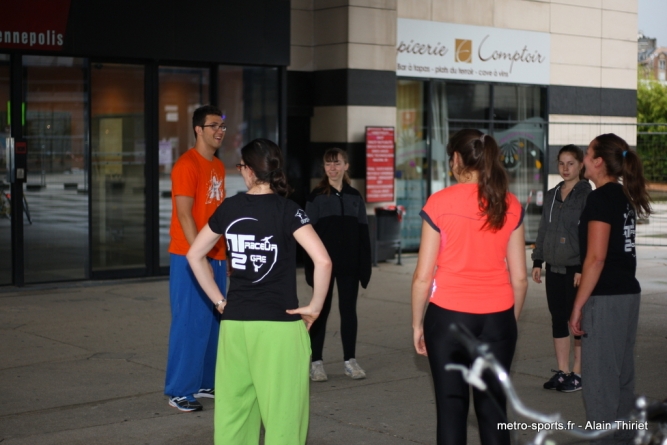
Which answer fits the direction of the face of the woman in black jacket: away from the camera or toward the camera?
toward the camera

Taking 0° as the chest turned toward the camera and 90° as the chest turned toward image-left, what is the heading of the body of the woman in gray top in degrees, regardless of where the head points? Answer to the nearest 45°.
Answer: approximately 45°

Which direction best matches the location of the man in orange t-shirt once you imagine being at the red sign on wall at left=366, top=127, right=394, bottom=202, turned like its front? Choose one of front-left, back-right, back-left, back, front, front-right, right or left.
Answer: front

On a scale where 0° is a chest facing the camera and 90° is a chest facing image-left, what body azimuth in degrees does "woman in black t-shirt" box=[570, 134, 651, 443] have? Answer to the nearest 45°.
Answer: approximately 135°

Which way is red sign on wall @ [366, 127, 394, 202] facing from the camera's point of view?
toward the camera

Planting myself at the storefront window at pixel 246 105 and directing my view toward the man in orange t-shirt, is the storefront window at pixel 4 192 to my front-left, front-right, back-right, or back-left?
front-right

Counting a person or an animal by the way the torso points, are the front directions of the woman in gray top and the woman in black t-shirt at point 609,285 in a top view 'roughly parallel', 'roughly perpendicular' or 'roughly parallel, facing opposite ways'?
roughly perpendicular

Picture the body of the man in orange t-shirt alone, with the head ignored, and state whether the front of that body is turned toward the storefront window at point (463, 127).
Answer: no

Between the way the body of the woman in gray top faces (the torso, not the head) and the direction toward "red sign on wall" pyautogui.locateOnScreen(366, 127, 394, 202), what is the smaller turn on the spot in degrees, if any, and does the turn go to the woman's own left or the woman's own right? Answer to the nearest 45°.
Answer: approximately 135° to the woman's own right

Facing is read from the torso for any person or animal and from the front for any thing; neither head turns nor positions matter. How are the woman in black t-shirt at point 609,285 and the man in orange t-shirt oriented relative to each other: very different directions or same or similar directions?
very different directions

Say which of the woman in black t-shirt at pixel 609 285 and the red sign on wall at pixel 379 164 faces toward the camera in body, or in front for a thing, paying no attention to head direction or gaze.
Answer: the red sign on wall

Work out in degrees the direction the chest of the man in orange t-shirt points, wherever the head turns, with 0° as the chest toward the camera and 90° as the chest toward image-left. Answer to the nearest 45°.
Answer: approximately 315°

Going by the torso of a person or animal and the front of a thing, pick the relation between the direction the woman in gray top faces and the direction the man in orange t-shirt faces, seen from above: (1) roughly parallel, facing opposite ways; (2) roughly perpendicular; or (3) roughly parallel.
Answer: roughly perpendicular

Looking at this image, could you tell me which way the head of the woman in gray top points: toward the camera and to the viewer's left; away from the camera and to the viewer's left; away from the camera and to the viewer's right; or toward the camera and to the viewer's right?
toward the camera and to the viewer's left

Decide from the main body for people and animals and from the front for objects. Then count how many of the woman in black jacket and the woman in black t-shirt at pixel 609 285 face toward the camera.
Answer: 1

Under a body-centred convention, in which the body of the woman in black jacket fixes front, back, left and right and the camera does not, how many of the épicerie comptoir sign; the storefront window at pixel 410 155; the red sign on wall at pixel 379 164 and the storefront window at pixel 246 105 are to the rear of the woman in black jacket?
4

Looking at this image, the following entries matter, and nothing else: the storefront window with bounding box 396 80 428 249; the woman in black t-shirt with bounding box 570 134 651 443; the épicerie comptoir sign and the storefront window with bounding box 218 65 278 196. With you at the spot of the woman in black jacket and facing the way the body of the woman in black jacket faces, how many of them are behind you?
3

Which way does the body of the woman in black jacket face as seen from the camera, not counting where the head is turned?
toward the camera

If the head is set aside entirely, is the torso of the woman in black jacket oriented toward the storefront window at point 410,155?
no

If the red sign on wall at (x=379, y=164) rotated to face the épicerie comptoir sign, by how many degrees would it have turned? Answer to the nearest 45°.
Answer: approximately 135° to its left

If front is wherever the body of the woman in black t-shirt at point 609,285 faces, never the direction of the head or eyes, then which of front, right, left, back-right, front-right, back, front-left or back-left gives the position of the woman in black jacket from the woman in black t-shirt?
front
